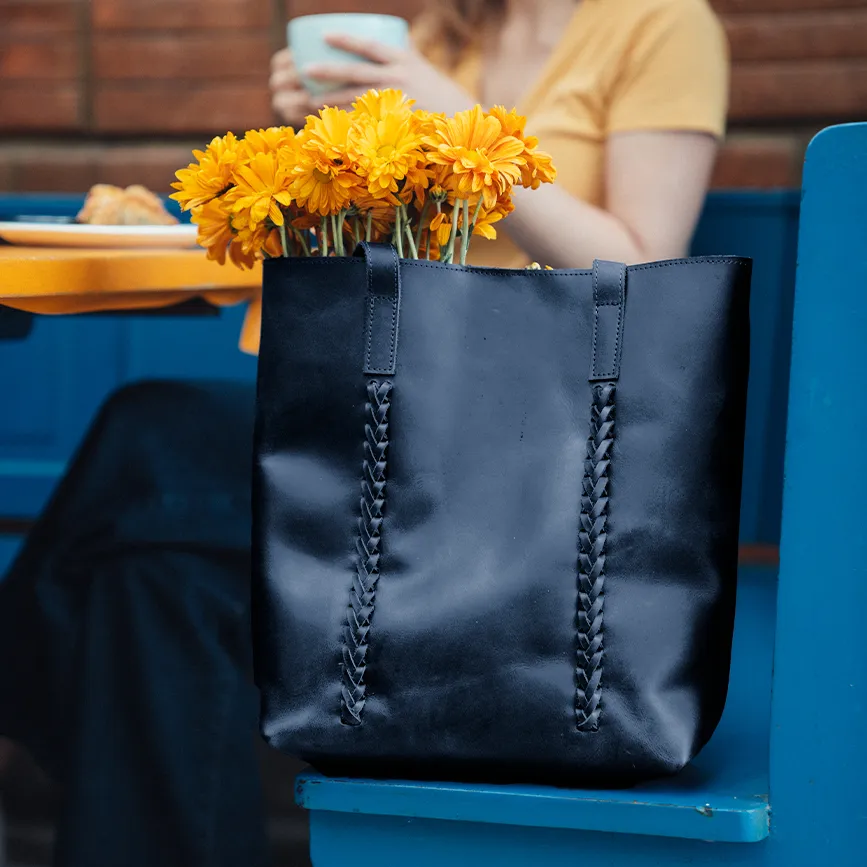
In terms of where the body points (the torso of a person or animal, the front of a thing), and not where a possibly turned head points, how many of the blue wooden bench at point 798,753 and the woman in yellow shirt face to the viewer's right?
0

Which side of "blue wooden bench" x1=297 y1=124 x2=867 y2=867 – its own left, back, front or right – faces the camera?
left

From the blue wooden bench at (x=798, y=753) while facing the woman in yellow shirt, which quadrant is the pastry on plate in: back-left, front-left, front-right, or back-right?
front-left

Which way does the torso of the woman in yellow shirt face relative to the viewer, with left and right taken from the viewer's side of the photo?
facing the viewer and to the left of the viewer
